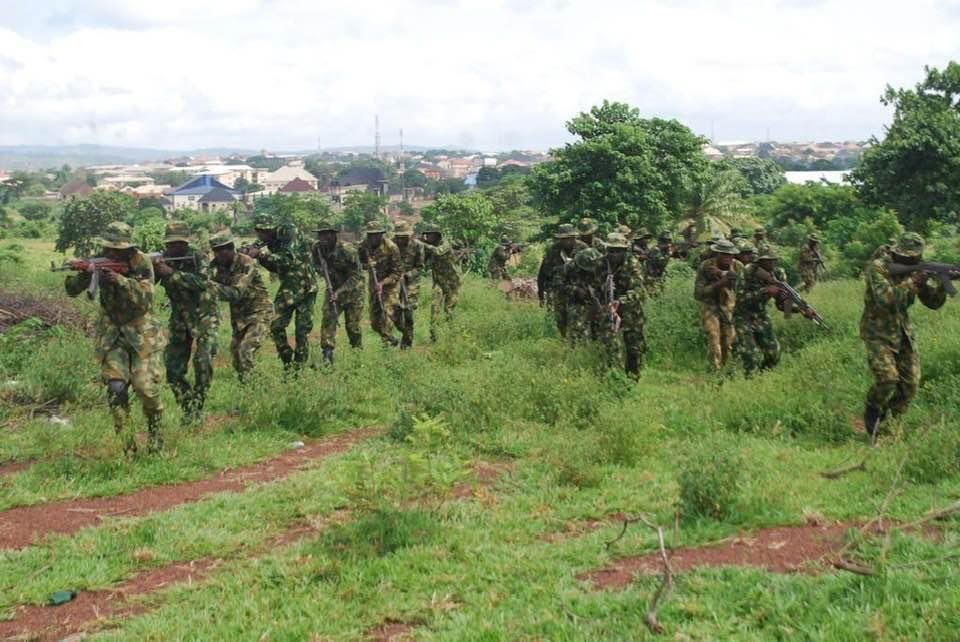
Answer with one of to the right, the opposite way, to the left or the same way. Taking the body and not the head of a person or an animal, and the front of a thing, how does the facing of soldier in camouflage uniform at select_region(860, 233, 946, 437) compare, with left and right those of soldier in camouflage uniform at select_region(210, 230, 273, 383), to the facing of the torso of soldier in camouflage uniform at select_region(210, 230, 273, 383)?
to the left

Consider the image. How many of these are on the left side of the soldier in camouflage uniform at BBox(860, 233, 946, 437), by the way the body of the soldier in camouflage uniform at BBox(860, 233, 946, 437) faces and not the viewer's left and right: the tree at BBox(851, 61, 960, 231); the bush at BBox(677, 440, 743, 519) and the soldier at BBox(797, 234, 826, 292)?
2

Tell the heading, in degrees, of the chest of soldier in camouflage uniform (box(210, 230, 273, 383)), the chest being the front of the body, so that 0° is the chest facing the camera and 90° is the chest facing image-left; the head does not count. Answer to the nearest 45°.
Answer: approximately 45°

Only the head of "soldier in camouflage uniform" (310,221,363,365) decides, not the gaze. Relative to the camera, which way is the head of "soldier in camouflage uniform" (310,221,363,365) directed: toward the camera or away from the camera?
toward the camera

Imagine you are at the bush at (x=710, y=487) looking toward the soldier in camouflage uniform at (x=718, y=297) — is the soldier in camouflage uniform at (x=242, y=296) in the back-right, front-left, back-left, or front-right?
front-left

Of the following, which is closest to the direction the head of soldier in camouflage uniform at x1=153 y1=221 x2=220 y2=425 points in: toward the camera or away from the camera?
toward the camera

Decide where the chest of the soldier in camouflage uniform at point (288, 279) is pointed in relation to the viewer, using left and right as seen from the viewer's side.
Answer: facing the viewer and to the left of the viewer

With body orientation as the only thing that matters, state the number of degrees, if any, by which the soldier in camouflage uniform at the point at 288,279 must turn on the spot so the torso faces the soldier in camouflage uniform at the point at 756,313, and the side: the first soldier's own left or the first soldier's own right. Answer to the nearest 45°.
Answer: approximately 135° to the first soldier's own left

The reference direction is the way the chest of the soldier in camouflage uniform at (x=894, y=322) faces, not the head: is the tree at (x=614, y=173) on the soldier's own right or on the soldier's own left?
on the soldier's own left

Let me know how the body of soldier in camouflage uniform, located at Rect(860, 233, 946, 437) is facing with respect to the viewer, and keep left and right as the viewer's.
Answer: facing to the right of the viewer

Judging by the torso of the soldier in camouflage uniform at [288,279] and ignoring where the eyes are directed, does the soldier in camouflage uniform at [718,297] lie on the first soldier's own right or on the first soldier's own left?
on the first soldier's own left

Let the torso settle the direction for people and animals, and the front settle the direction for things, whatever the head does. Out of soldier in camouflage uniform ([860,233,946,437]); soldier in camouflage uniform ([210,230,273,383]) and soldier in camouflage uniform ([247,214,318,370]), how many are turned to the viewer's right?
1

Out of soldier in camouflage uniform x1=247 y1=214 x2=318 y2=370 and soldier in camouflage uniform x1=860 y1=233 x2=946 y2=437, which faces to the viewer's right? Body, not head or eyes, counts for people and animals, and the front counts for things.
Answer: soldier in camouflage uniform x1=860 y1=233 x2=946 y2=437
